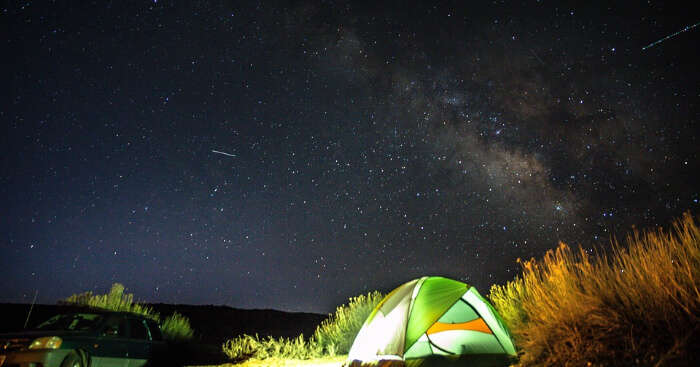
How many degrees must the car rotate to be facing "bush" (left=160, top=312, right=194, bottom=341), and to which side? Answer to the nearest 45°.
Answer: approximately 135° to its right

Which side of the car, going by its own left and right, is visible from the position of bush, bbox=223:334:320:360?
back

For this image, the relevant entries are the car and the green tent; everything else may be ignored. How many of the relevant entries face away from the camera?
0

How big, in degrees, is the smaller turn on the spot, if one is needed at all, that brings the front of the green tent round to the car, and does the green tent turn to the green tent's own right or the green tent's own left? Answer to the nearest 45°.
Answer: approximately 135° to the green tent's own right

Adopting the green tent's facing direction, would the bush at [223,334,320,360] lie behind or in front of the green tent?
behind

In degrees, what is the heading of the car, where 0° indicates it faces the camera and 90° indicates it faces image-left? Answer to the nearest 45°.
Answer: approximately 45°

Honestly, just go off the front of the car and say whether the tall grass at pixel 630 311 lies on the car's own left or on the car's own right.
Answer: on the car's own left
